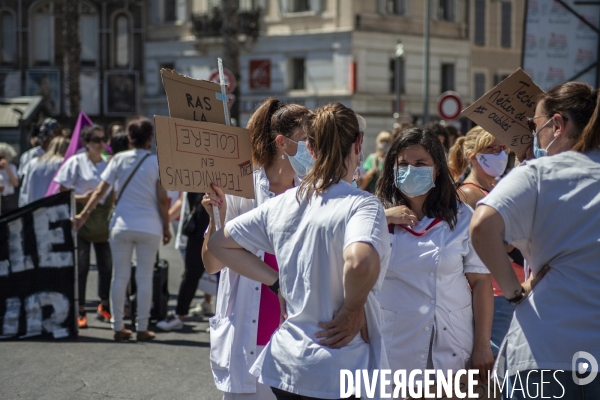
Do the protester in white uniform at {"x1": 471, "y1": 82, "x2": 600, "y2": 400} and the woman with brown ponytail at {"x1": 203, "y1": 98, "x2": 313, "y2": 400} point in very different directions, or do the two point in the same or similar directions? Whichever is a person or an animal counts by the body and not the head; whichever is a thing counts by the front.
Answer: very different directions

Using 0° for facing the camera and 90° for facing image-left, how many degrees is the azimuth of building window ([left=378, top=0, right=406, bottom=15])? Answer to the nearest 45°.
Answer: approximately 0°

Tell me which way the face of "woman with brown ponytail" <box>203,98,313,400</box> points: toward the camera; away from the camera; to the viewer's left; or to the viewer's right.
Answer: to the viewer's right

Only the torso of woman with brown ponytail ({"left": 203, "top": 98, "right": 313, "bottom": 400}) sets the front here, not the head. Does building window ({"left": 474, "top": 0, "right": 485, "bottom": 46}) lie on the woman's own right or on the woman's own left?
on the woman's own left

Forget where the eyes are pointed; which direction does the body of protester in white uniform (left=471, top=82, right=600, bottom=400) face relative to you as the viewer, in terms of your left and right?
facing away from the viewer and to the left of the viewer

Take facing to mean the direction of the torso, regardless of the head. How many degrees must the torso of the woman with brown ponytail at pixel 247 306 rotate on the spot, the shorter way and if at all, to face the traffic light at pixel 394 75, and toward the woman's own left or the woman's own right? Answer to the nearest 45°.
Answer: approximately 135° to the woman's own left

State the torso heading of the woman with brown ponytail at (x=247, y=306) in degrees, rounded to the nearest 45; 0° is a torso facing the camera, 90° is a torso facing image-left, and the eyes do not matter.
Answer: approximately 315°

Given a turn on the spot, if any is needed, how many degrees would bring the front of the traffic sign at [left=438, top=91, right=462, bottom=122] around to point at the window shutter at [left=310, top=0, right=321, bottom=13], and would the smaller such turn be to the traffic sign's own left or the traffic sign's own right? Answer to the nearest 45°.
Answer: approximately 180°

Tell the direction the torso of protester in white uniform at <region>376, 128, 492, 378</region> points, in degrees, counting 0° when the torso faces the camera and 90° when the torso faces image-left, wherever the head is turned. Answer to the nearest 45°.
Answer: approximately 0°

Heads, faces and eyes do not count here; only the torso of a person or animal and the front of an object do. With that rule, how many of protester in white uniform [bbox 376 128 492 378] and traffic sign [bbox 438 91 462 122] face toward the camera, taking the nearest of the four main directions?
2

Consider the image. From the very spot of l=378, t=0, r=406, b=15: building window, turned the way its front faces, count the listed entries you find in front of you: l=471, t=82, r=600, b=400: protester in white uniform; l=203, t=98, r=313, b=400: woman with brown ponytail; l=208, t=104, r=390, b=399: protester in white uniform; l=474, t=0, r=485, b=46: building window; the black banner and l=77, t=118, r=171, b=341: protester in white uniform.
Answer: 5
